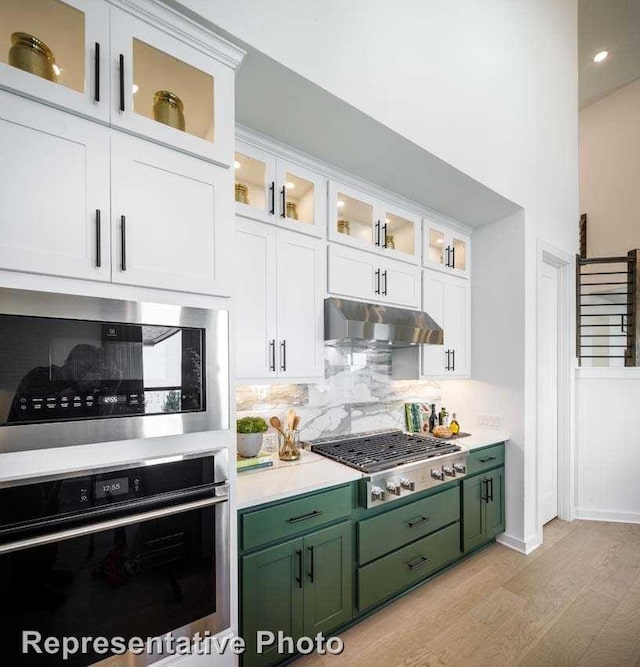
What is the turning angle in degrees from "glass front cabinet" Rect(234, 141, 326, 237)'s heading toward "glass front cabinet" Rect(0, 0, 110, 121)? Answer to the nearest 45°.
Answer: approximately 90° to its right

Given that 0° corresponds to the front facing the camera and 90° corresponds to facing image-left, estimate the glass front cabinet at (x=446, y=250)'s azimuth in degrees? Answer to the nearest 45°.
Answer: approximately 315°

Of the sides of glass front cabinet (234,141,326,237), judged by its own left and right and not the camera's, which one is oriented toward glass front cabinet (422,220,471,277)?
left

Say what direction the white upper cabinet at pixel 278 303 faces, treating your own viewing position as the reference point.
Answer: facing the viewer and to the right of the viewer

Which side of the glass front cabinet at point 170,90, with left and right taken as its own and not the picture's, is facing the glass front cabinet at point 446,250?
left

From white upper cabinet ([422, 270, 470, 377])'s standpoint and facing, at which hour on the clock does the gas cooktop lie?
The gas cooktop is roughly at 2 o'clock from the white upper cabinet.

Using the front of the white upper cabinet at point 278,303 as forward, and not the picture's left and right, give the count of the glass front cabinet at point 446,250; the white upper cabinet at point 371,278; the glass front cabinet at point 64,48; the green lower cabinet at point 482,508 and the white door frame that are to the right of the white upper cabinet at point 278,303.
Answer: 1

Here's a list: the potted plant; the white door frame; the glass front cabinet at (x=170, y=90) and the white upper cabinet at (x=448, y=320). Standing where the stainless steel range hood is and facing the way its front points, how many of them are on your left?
2
